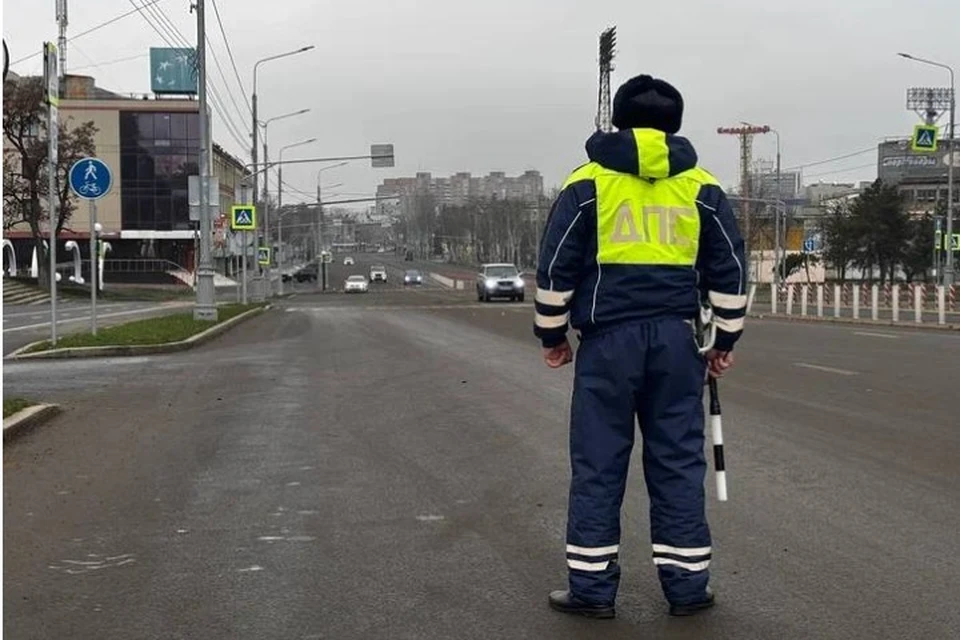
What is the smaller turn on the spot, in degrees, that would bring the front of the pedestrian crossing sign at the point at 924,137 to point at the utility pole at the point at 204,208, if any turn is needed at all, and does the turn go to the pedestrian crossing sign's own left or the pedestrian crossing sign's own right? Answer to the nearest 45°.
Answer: approximately 45° to the pedestrian crossing sign's own right

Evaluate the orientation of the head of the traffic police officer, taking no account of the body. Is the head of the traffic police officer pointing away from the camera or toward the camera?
away from the camera

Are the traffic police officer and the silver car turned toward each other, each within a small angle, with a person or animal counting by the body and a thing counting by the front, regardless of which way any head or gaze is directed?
yes

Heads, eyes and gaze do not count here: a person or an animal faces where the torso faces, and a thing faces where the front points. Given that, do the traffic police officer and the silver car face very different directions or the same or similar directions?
very different directions

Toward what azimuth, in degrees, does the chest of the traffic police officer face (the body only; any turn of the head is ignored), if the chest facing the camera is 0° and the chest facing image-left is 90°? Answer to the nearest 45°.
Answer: approximately 180°

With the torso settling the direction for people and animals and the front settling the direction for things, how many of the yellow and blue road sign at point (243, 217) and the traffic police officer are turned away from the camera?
1

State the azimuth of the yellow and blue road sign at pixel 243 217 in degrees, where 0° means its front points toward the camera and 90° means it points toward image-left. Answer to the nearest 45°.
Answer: approximately 0°

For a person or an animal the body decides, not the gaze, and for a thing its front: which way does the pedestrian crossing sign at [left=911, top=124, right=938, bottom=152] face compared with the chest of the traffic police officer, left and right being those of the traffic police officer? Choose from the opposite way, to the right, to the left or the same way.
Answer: the opposite way

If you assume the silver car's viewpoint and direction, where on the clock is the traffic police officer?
The traffic police officer is roughly at 12 o'clock from the silver car.
